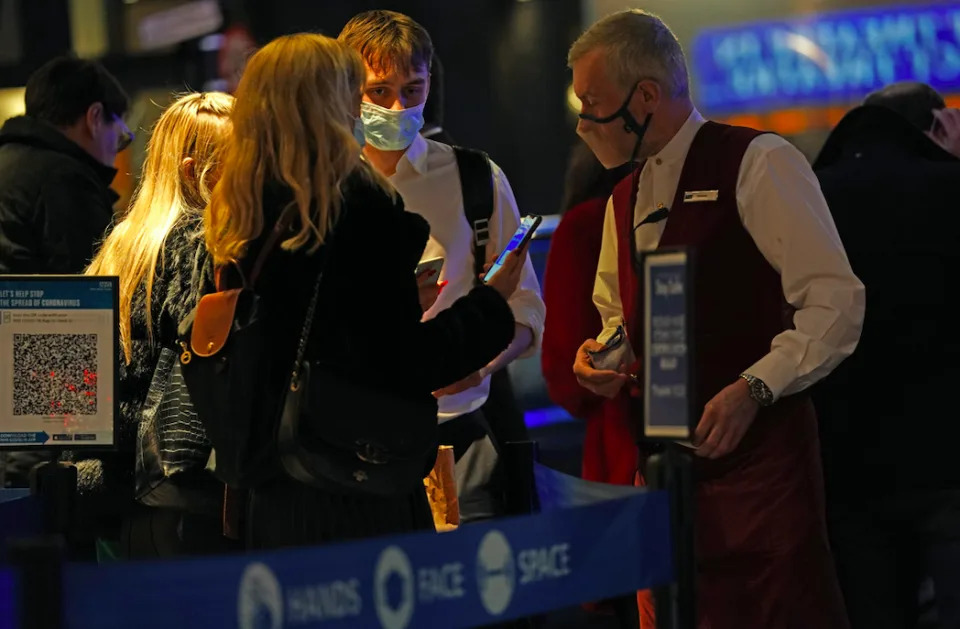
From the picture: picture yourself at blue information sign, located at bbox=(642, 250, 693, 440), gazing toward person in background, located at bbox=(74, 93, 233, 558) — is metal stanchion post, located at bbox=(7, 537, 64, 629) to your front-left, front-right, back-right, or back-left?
front-left

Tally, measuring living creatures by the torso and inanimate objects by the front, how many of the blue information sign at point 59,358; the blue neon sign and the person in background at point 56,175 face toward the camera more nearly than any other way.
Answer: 2

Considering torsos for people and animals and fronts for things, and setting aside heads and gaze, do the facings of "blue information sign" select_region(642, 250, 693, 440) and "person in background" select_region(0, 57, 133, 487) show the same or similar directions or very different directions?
very different directions

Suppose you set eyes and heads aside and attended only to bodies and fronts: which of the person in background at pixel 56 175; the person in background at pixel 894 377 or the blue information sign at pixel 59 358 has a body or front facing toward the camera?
the blue information sign

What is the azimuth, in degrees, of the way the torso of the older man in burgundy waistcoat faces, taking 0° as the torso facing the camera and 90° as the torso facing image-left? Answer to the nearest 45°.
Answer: approximately 45°

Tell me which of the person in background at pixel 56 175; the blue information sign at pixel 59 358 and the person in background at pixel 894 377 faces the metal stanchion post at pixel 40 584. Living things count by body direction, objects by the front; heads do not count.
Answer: the blue information sign

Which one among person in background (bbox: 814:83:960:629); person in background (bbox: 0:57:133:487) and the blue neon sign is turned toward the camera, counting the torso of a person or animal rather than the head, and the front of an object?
the blue neon sign

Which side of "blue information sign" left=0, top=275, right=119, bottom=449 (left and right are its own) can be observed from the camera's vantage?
front

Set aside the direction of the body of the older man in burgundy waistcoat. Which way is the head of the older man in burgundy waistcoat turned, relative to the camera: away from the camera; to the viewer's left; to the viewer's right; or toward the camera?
to the viewer's left

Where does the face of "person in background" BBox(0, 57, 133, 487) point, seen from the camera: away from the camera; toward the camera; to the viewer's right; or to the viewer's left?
to the viewer's right

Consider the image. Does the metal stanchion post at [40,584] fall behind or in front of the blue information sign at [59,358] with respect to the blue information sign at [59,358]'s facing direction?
in front

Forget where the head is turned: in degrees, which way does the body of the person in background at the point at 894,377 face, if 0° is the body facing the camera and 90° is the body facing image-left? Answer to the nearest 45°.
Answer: approximately 225°

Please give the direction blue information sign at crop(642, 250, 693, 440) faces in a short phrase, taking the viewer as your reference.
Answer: facing the viewer and to the left of the viewer

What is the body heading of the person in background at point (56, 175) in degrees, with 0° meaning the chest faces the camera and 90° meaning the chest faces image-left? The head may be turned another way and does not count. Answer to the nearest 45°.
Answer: approximately 225°
